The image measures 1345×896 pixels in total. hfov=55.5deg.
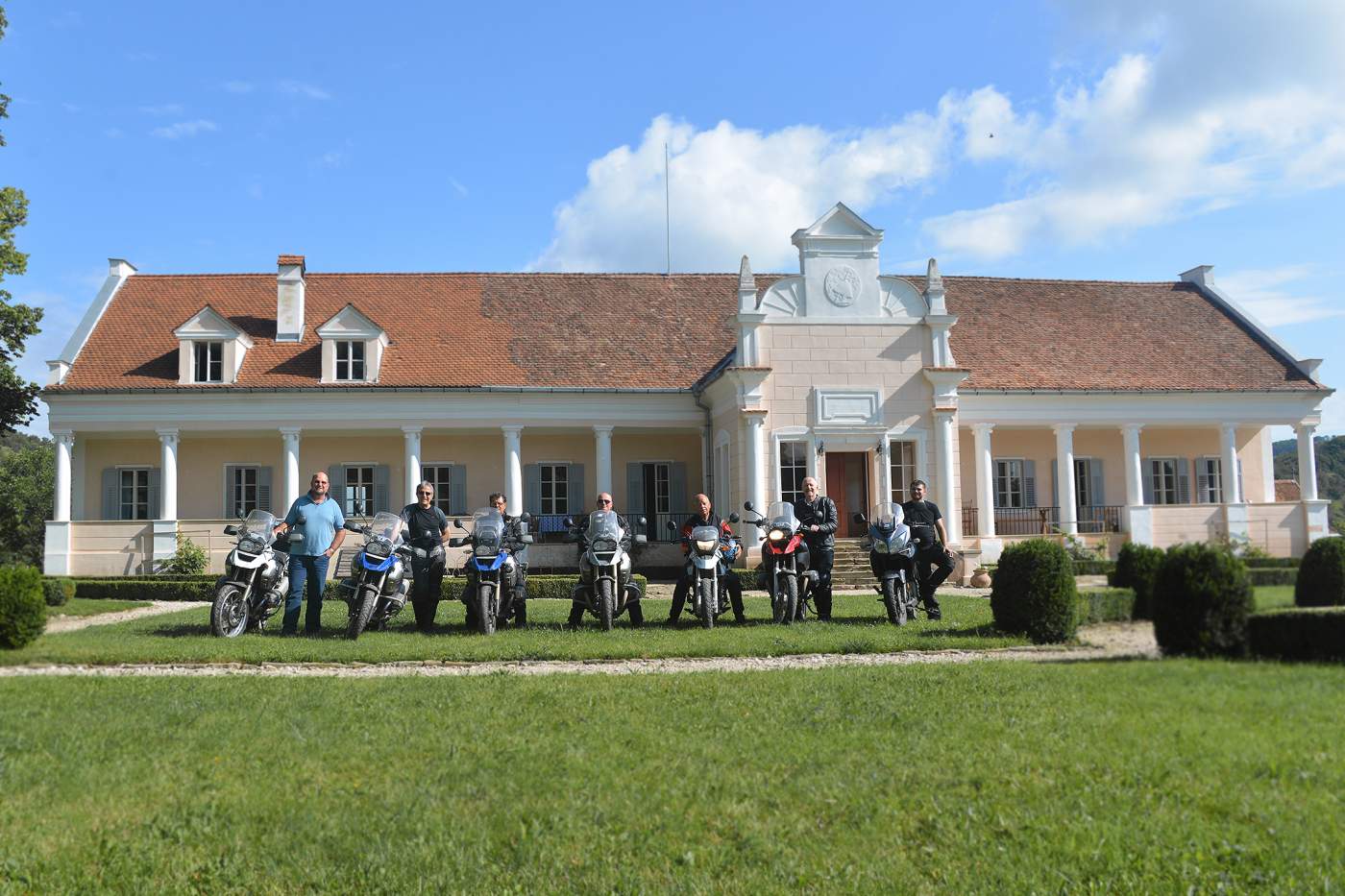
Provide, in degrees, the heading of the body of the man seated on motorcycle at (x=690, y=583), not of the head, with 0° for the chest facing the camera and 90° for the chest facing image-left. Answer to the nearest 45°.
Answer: approximately 0°

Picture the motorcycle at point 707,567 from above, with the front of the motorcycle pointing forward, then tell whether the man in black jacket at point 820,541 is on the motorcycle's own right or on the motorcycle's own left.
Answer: on the motorcycle's own left

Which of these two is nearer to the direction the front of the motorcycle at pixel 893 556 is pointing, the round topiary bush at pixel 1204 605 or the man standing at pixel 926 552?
the round topiary bush

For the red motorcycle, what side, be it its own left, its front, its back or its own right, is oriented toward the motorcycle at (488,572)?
right

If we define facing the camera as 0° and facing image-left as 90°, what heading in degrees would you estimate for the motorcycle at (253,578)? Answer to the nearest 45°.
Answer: approximately 45°

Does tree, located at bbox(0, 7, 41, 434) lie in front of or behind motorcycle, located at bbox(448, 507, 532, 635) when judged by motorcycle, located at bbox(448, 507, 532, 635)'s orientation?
behind

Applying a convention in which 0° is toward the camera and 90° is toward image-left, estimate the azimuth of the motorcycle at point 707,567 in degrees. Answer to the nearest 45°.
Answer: approximately 0°

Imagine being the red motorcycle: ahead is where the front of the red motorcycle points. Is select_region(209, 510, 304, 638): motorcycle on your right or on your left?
on your right

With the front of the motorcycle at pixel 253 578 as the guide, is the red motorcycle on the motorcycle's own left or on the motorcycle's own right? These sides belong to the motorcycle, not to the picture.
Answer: on the motorcycle's own left

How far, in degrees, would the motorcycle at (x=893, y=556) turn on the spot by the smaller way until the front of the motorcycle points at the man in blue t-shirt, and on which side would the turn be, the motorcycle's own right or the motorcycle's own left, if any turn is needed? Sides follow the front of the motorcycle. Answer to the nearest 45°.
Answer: approximately 90° to the motorcycle's own right

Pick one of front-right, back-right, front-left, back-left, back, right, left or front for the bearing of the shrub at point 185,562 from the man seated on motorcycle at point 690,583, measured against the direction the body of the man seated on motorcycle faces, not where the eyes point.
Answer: back-right

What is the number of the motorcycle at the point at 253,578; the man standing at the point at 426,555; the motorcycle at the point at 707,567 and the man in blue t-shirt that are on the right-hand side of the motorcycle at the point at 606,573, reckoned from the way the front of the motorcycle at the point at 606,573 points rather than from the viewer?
3

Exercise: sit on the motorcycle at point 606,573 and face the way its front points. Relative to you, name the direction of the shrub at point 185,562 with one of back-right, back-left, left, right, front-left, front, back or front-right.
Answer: back-right

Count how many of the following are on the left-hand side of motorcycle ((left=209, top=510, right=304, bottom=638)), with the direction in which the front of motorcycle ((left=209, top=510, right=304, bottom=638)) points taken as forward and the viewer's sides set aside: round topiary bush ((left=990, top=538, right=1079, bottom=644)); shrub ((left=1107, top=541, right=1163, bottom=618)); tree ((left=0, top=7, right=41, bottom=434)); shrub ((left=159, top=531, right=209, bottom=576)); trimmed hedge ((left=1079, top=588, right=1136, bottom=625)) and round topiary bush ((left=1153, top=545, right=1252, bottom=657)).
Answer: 4
